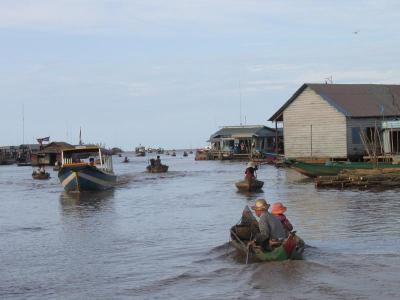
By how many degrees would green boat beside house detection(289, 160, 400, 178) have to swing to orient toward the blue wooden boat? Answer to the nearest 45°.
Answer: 0° — it already faces it

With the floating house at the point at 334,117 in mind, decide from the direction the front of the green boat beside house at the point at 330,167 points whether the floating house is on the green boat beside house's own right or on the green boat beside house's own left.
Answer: on the green boat beside house's own right

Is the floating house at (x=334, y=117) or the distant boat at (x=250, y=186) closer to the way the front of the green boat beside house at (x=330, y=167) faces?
the distant boat

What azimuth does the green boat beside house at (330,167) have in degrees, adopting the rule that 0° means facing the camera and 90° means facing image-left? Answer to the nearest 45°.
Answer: approximately 90°

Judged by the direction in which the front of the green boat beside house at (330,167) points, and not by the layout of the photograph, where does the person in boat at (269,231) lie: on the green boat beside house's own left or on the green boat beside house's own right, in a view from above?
on the green boat beside house's own left

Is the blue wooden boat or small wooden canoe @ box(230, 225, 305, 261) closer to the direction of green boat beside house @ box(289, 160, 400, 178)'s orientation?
the blue wooden boat

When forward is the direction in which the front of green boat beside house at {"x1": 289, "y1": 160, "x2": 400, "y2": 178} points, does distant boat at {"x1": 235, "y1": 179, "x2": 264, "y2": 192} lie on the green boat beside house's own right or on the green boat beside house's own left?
on the green boat beside house's own left

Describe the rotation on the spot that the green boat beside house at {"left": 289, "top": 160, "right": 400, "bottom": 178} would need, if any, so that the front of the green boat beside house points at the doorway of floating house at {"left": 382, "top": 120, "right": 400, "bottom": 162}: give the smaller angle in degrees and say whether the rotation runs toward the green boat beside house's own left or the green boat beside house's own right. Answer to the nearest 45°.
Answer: approximately 135° to the green boat beside house's own right

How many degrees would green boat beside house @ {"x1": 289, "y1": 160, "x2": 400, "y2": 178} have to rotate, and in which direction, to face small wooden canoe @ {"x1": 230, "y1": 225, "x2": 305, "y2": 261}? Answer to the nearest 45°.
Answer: approximately 90° to its left
